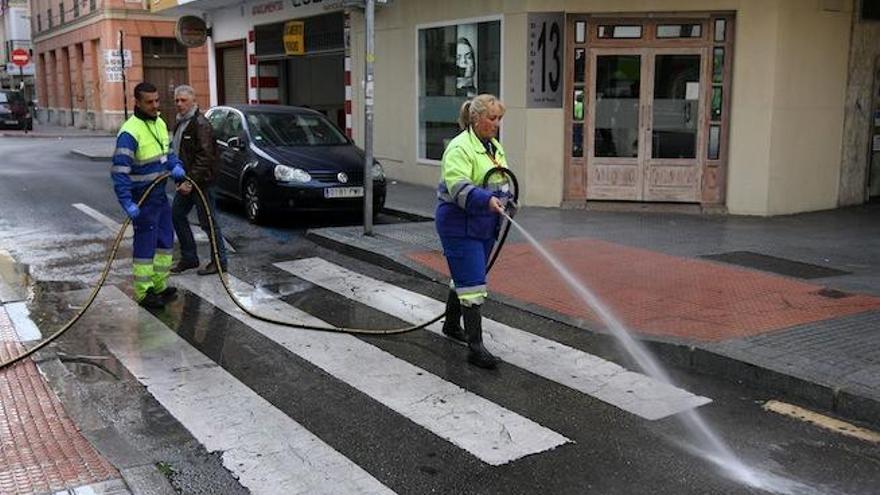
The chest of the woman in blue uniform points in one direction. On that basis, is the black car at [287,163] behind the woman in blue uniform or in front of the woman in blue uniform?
behind

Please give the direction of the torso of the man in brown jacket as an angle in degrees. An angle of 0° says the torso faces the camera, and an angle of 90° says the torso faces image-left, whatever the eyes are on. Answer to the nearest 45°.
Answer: approximately 45°

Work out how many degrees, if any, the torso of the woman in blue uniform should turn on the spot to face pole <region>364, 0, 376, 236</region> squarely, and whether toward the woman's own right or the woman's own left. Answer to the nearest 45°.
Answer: approximately 135° to the woman's own left

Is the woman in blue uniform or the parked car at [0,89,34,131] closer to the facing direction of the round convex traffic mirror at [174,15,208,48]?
the woman in blue uniform

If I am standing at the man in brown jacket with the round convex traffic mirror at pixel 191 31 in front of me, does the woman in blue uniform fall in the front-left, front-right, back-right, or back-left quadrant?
back-right

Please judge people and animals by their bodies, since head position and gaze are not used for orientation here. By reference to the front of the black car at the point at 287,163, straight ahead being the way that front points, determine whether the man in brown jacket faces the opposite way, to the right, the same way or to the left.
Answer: to the right

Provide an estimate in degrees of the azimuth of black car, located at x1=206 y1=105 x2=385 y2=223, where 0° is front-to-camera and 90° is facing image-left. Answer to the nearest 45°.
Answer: approximately 315°

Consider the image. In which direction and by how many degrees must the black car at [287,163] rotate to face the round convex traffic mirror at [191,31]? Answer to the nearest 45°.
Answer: approximately 135° to its left

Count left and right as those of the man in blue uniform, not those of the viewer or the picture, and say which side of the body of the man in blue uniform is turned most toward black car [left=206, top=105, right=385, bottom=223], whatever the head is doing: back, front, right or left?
left

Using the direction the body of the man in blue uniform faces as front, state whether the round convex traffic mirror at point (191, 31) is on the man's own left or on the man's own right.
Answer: on the man's own left

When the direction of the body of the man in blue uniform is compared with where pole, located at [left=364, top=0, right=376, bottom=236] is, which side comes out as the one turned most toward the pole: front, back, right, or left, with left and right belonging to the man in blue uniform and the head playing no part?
left
